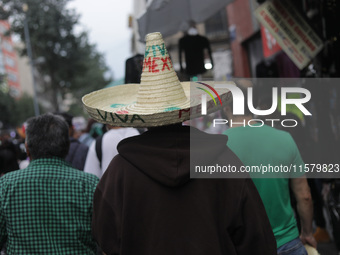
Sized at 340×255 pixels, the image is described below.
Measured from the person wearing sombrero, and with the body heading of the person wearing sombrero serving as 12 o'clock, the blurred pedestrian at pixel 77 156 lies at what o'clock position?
The blurred pedestrian is roughly at 11 o'clock from the person wearing sombrero.

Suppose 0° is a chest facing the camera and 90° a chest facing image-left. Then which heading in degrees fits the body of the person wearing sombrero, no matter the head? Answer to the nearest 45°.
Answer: approximately 180°

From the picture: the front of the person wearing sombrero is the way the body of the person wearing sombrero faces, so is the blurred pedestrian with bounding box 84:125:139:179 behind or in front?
in front

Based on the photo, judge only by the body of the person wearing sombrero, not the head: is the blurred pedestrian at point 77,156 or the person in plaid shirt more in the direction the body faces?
the blurred pedestrian

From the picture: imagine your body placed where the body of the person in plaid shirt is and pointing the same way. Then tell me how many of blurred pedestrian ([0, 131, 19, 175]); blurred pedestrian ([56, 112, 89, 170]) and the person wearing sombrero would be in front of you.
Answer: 2

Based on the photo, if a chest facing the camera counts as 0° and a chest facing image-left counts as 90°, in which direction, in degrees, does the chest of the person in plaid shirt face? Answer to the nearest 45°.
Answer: approximately 180°

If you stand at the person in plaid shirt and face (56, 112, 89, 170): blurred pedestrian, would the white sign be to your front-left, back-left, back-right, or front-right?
front-right

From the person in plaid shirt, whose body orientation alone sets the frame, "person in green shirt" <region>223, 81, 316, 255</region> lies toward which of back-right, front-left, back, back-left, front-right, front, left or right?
right

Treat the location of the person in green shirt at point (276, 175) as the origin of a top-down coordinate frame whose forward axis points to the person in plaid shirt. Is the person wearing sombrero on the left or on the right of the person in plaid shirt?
left

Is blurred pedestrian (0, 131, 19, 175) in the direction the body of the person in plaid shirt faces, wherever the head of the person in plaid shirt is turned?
yes

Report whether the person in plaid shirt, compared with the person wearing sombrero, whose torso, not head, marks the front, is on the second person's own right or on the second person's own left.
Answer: on the second person's own left

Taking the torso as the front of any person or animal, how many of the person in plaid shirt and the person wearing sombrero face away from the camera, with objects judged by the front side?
2

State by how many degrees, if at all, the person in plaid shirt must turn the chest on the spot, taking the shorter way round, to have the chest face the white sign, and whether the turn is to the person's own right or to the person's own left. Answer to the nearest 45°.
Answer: approximately 45° to the person's own right

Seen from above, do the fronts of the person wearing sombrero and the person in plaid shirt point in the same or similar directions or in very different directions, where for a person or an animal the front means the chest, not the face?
same or similar directions

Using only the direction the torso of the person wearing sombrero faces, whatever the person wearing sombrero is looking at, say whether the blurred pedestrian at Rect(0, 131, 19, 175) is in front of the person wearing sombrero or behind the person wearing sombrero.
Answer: in front

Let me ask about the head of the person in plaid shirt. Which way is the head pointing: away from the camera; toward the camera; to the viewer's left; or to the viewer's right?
away from the camera
